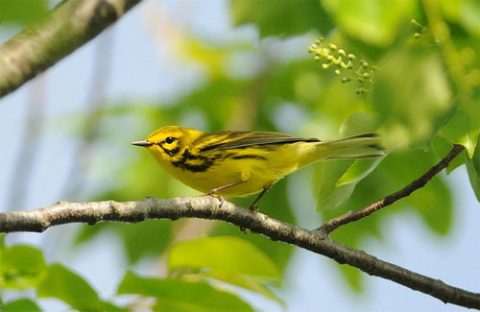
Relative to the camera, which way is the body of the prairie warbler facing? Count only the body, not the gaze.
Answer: to the viewer's left
